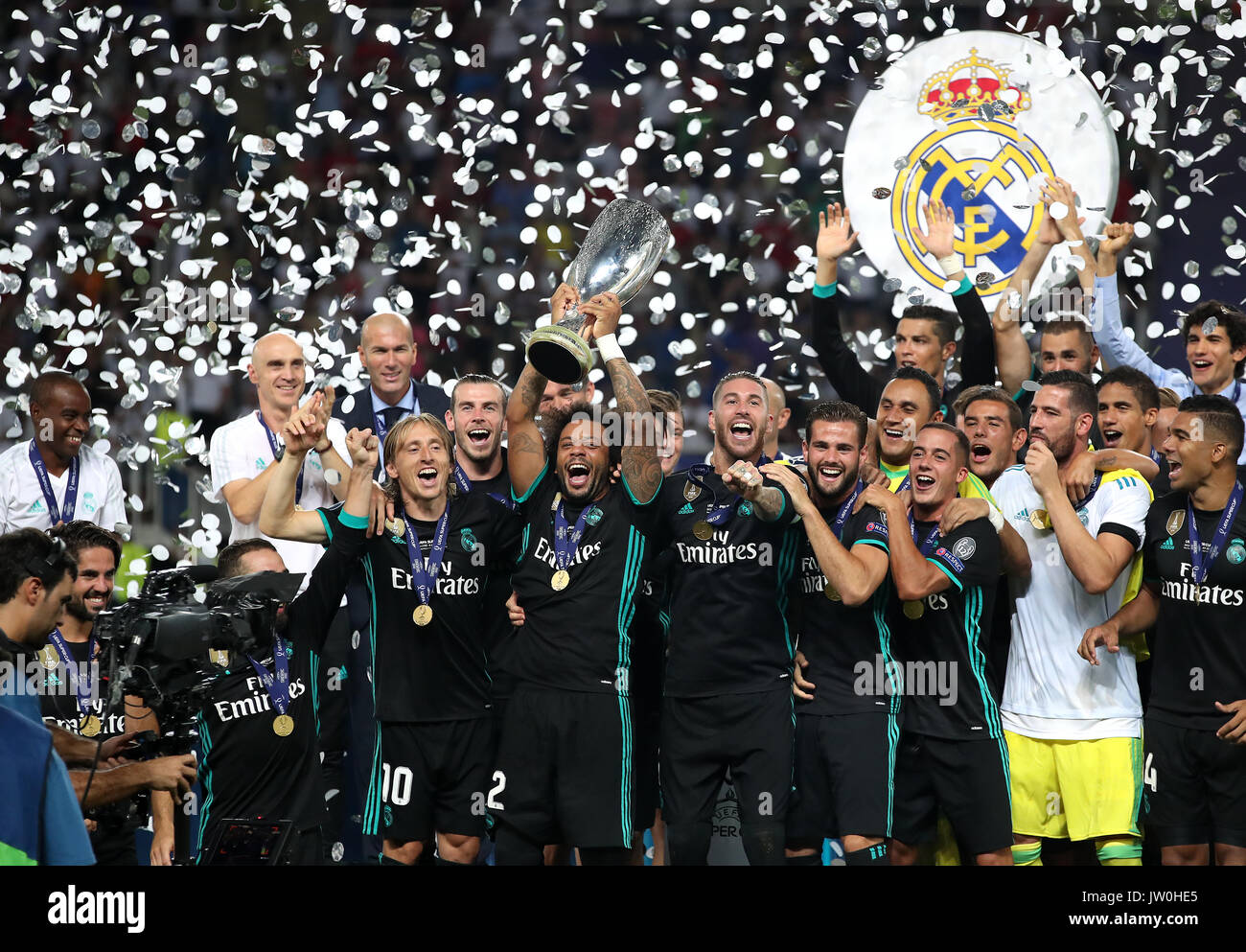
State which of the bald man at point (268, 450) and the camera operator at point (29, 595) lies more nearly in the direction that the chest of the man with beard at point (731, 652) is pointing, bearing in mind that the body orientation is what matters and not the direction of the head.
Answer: the camera operator

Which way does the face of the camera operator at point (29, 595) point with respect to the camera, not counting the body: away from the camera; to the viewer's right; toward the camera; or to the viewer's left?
to the viewer's right

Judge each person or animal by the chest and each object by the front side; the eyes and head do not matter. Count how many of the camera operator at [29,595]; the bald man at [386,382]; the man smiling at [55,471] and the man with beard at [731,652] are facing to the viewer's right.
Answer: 1

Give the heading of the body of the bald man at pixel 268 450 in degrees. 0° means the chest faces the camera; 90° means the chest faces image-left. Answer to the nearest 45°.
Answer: approximately 315°

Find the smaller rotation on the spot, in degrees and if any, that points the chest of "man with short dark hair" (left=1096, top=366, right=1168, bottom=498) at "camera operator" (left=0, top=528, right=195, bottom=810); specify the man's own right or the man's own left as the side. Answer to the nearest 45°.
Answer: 0° — they already face them

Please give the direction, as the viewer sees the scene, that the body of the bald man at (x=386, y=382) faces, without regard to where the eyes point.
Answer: toward the camera

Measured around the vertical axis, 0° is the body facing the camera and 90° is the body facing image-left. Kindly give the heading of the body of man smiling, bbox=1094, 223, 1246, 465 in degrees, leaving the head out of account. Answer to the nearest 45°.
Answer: approximately 45°

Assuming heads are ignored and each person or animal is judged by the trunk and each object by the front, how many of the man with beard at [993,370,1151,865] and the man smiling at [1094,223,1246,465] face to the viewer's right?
0

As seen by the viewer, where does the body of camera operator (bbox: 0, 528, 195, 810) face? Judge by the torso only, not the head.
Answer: to the viewer's right

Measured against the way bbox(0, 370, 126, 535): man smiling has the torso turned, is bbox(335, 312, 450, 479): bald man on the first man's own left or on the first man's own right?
on the first man's own left

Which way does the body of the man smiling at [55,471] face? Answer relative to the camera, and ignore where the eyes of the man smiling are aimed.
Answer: toward the camera

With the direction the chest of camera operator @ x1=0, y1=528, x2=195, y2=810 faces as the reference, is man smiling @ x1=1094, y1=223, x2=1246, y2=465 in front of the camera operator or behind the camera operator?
in front
